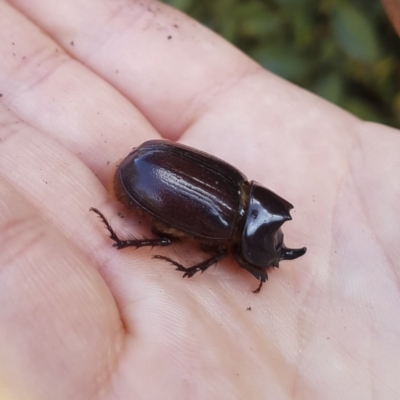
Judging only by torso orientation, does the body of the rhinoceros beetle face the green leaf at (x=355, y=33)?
no
